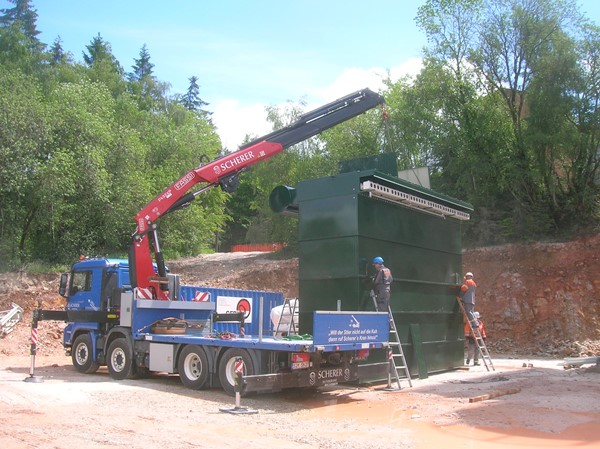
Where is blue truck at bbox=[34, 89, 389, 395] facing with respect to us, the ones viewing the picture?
facing away from the viewer and to the left of the viewer

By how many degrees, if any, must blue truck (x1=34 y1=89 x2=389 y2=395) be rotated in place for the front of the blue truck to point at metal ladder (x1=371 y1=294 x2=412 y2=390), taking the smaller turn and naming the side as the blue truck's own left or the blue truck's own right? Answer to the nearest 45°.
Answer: approximately 180°

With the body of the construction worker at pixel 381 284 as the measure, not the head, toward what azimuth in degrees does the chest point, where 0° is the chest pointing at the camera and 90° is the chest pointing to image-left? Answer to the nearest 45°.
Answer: approximately 135°

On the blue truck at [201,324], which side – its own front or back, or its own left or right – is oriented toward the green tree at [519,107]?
right

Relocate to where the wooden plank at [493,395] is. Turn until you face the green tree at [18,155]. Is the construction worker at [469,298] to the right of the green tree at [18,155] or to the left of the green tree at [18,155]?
right

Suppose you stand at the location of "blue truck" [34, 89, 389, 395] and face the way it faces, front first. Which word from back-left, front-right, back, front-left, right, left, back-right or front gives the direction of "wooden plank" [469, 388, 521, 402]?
back

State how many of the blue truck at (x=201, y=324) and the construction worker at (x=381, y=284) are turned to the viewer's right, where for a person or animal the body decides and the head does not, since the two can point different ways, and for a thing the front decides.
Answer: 0

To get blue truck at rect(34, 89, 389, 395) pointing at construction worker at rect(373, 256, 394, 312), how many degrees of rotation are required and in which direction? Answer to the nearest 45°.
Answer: approximately 180°

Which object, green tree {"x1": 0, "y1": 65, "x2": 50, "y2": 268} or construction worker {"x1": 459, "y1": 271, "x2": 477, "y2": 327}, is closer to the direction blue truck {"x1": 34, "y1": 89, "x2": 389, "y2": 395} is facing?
the green tree

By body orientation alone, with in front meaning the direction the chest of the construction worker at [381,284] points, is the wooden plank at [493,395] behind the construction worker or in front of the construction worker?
behind
